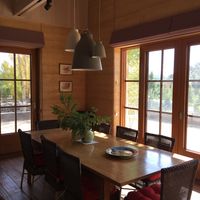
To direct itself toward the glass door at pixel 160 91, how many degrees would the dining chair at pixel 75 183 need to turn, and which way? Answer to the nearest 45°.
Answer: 0° — it already faces it

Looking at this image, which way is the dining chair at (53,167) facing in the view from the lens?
facing away from the viewer and to the right of the viewer

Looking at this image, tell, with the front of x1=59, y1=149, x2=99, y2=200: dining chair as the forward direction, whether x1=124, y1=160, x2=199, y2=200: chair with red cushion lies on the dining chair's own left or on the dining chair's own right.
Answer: on the dining chair's own right

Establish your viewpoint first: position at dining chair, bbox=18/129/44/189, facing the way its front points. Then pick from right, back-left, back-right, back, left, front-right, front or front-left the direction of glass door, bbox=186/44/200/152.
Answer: front-right

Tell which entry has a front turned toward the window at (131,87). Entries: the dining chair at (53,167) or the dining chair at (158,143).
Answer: the dining chair at (53,167)

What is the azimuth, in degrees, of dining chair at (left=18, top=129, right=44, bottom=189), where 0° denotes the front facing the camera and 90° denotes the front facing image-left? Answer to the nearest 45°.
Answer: approximately 225°

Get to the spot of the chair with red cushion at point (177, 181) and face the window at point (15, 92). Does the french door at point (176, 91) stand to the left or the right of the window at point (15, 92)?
right

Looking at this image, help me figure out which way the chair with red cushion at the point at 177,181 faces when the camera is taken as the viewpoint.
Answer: facing away from the viewer and to the left of the viewer

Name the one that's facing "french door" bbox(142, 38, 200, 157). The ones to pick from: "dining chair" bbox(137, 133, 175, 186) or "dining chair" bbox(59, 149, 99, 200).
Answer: "dining chair" bbox(59, 149, 99, 200)
